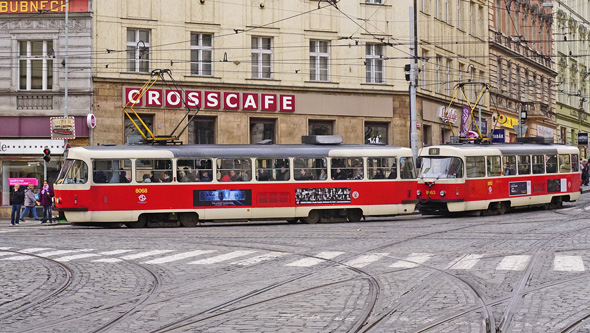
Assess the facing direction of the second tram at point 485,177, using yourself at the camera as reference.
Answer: facing the viewer and to the left of the viewer

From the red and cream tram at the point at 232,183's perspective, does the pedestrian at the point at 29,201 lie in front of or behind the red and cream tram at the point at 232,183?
in front

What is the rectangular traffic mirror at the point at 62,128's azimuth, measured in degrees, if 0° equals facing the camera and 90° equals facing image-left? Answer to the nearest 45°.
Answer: approximately 0°

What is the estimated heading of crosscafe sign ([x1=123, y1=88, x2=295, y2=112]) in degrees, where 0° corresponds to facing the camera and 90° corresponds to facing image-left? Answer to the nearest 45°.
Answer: approximately 0°

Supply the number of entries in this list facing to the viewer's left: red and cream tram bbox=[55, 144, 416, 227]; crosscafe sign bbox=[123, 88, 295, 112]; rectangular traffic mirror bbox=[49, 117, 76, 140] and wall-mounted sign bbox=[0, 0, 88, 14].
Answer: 1

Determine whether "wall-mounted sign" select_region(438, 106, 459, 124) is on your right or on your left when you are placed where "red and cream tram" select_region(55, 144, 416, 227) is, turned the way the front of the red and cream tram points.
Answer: on your right

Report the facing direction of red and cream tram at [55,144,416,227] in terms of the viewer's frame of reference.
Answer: facing to the left of the viewer

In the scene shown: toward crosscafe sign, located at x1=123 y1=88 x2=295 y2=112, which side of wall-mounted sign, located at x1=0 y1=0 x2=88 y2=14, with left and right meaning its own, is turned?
left
